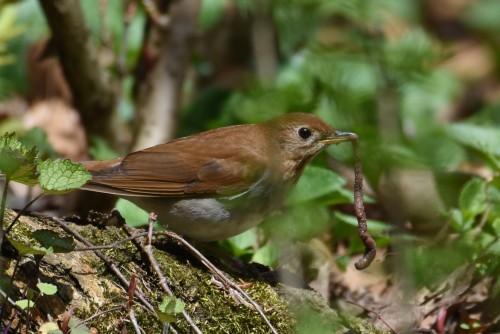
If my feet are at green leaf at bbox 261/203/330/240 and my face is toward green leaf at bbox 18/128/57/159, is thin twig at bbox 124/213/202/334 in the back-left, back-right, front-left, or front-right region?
front-left

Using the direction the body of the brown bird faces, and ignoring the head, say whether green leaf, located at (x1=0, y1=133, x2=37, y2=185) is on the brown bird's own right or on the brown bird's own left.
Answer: on the brown bird's own right

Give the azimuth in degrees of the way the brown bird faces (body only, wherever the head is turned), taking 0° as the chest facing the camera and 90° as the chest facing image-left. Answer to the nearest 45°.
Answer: approximately 270°

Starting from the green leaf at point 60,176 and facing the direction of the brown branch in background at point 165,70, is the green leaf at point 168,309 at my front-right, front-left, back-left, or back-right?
back-right

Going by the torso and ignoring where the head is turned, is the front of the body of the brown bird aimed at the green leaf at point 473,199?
yes

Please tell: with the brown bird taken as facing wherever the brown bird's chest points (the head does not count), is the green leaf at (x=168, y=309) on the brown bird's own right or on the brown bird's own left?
on the brown bird's own right

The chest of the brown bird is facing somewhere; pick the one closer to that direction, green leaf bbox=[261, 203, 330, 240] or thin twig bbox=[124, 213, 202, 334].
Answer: the green leaf

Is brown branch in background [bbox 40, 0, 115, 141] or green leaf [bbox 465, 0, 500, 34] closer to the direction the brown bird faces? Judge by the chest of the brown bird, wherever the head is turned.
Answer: the green leaf

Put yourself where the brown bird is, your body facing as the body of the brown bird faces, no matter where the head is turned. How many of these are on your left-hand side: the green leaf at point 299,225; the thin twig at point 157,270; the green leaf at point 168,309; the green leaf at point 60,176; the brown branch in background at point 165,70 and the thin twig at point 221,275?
1

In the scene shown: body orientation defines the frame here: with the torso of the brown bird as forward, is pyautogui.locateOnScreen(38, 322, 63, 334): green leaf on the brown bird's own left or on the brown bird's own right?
on the brown bird's own right

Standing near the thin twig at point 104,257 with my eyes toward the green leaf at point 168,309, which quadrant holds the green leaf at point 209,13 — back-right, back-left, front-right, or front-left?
back-left

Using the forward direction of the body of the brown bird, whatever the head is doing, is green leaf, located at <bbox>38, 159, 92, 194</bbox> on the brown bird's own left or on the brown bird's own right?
on the brown bird's own right
